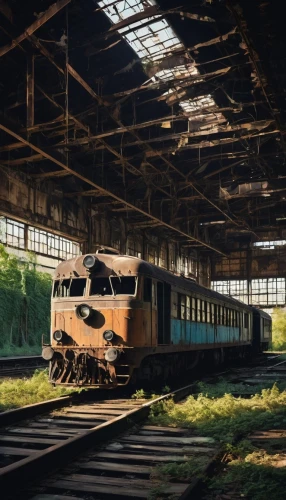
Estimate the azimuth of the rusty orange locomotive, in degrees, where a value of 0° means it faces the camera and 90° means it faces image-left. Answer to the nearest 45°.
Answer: approximately 45°
